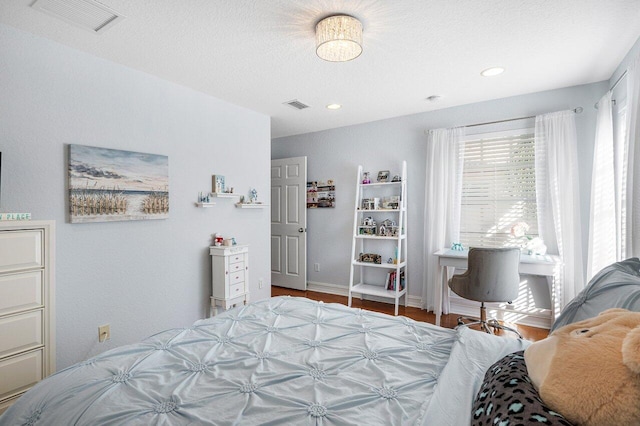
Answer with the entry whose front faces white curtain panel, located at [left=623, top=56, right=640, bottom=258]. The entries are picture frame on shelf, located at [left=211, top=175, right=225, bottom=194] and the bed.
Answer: the picture frame on shelf

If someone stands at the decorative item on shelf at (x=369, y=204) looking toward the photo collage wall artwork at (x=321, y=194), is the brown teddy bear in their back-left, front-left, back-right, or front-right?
back-left

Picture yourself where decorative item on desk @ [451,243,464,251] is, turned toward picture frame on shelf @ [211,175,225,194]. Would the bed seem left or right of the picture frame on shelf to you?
left

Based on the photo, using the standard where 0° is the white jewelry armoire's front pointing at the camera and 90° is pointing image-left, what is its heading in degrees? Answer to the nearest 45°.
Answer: approximately 315°

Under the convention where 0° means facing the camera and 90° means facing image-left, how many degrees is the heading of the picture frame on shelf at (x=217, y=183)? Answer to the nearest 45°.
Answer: approximately 315°

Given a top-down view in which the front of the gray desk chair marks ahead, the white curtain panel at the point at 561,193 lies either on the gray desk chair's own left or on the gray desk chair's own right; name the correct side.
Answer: on the gray desk chair's own right

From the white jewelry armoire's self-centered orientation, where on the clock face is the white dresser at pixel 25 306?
The white dresser is roughly at 3 o'clock from the white jewelry armoire.

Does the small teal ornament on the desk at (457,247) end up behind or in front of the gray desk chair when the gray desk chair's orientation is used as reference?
in front

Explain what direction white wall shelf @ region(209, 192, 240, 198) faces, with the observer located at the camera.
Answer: facing the viewer and to the right of the viewer

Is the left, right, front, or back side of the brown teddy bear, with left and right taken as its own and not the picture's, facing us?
left
